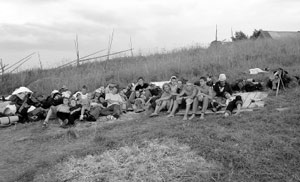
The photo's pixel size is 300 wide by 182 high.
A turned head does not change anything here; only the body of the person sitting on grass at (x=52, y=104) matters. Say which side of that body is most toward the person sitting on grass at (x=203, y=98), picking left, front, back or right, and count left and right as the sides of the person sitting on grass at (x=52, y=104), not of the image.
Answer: left

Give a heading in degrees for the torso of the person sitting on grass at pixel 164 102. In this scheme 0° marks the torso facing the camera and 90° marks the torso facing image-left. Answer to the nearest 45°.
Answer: approximately 45°

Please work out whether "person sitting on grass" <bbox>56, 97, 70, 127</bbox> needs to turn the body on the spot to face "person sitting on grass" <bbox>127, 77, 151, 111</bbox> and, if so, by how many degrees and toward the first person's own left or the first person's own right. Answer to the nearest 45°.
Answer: approximately 90° to the first person's own left

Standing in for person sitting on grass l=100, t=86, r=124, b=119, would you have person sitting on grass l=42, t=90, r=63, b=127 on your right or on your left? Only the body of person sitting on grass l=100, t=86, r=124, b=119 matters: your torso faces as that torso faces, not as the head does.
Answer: on your right

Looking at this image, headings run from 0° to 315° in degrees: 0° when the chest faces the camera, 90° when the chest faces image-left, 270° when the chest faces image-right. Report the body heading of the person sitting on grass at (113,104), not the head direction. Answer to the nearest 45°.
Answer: approximately 0°

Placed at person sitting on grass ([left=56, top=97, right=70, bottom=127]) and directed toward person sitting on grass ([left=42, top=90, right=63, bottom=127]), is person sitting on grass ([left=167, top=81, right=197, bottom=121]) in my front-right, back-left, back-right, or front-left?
back-right

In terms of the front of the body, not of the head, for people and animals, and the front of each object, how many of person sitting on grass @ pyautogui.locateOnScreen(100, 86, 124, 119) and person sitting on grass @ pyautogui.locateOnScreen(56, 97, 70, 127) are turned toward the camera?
2

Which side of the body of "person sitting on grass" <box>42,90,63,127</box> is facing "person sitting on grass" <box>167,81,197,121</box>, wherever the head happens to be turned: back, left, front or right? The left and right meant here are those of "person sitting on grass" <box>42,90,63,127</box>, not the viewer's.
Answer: left

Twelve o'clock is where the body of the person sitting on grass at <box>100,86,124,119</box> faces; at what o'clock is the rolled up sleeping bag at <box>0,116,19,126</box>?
The rolled up sleeping bag is roughly at 3 o'clock from the person sitting on grass.
